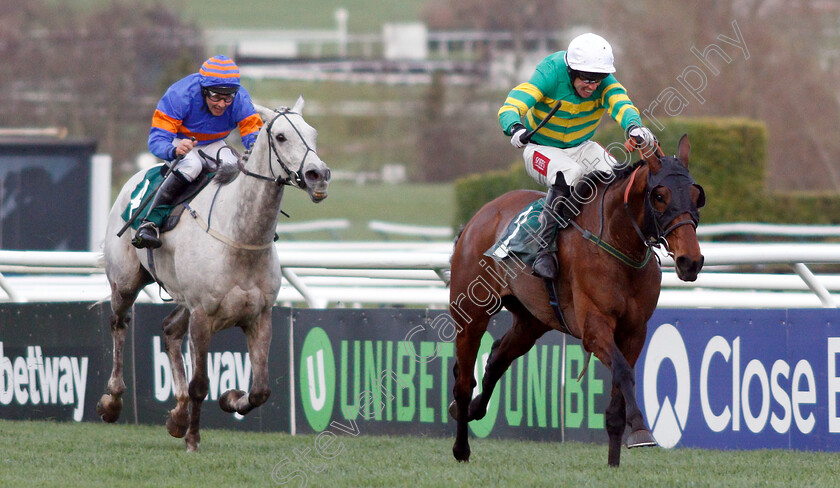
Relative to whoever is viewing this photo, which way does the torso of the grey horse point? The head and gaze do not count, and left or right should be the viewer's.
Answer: facing the viewer and to the right of the viewer

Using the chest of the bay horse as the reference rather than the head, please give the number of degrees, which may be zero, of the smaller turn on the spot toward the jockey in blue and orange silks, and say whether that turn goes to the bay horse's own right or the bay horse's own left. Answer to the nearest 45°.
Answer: approximately 135° to the bay horse's own right

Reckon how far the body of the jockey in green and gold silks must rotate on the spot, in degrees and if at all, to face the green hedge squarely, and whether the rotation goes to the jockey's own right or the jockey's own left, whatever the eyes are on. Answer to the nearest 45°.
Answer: approximately 135° to the jockey's own left

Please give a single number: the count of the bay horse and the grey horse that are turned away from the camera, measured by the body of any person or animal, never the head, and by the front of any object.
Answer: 0

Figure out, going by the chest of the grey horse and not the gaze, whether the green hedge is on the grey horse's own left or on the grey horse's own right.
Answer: on the grey horse's own left

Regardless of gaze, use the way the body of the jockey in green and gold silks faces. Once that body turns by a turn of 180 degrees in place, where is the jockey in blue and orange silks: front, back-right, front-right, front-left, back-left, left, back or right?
front-left

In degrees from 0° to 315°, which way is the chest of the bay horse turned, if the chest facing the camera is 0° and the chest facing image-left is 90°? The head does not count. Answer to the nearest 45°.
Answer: approximately 315°

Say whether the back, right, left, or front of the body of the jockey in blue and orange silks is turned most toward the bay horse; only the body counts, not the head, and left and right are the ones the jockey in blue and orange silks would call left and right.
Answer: front
